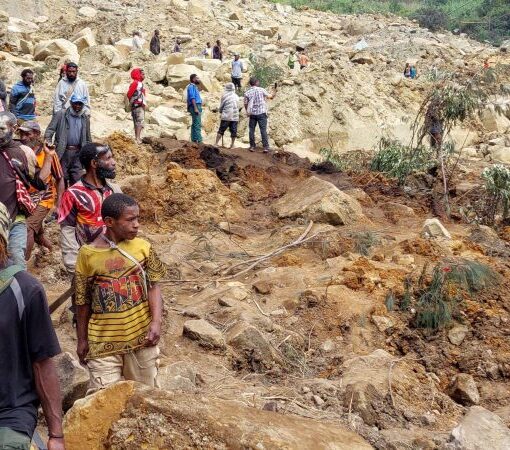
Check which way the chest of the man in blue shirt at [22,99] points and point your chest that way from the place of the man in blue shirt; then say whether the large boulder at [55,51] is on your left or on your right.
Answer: on your left

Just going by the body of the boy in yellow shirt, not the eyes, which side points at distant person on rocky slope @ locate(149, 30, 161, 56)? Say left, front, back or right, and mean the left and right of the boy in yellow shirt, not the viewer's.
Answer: back

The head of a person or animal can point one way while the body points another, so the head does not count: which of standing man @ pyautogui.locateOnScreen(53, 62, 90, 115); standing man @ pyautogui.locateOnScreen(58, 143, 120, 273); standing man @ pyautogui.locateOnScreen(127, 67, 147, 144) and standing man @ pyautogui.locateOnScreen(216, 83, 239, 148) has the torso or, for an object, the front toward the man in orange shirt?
standing man @ pyautogui.locateOnScreen(53, 62, 90, 115)

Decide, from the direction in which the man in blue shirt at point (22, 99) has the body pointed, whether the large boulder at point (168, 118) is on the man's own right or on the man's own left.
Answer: on the man's own left

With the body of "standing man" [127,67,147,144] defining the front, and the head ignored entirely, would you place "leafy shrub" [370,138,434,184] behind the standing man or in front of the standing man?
in front

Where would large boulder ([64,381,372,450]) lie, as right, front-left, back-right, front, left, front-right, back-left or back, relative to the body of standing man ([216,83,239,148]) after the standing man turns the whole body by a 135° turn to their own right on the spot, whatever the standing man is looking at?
front-right

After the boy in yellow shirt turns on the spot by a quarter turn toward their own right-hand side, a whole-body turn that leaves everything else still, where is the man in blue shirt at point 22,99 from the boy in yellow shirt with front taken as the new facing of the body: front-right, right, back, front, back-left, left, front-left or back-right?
right

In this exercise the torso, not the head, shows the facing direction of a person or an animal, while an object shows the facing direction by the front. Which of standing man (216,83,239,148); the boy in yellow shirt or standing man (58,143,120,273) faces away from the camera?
standing man (216,83,239,148)

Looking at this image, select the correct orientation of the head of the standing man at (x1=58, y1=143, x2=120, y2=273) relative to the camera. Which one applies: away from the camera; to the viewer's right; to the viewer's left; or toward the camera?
to the viewer's right

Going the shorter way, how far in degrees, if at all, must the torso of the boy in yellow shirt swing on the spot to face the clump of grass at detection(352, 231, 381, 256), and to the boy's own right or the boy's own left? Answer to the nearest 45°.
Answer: approximately 135° to the boy's own left
